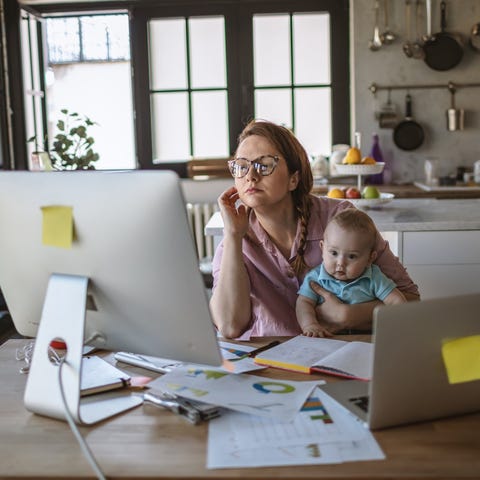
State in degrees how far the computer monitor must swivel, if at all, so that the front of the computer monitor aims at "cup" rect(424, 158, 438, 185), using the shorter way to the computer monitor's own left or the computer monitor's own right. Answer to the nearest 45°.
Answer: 0° — it already faces it

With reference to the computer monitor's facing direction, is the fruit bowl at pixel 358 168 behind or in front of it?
in front

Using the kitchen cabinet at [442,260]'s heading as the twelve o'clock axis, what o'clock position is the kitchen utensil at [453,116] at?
The kitchen utensil is roughly at 6 o'clock from the kitchen cabinet.

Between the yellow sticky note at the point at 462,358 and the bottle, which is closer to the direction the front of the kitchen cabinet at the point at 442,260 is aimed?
the yellow sticky note

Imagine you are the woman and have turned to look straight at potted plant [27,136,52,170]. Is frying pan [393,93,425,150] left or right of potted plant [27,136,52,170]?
right

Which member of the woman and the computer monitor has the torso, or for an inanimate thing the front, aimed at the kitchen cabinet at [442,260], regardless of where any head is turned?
the computer monitor

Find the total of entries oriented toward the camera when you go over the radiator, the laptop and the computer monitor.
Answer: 1

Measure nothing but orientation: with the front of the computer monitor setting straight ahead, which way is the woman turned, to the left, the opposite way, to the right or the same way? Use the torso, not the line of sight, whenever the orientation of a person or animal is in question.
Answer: the opposite way

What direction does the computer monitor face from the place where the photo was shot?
facing away from the viewer and to the right of the viewer

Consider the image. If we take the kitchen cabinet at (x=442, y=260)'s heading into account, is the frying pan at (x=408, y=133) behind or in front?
behind
